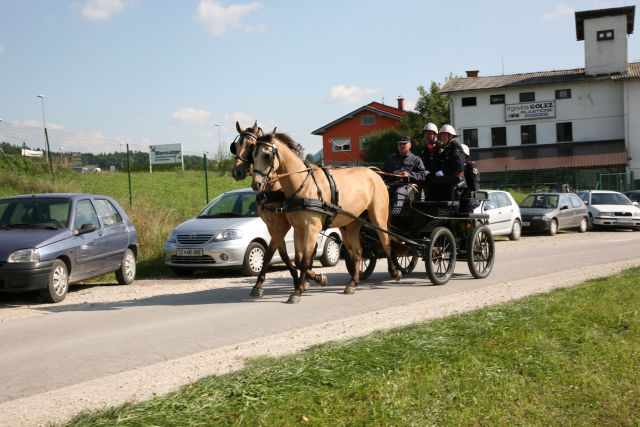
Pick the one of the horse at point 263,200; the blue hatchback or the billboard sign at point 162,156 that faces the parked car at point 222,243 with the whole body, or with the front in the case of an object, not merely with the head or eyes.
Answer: the billboard sign

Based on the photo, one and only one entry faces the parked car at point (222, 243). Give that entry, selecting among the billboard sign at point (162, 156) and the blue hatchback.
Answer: the billboard sign

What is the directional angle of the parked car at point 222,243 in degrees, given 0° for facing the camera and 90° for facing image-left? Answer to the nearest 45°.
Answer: approximately 45°

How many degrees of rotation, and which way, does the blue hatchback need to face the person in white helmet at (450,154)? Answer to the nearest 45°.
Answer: approximately 135° to its left

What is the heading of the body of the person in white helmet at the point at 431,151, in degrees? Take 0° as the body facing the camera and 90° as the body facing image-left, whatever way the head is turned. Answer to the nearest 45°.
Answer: approximately 45°

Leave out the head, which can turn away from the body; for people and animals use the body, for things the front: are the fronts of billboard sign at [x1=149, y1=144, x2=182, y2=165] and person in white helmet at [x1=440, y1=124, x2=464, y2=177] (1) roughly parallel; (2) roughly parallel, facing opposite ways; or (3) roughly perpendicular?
roughly perpendicular

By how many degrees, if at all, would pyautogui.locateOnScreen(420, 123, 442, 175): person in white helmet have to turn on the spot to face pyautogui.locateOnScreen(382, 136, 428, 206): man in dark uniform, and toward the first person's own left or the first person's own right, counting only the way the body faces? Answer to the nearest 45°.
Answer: approximately 45° to the first person's own right

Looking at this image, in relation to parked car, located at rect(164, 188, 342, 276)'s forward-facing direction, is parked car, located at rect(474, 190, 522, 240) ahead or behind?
behind

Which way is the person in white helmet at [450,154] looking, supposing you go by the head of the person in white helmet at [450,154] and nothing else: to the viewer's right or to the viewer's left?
to the viewer's left

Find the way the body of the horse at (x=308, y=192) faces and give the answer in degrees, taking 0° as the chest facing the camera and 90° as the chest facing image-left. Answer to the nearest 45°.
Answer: approximately 45°
